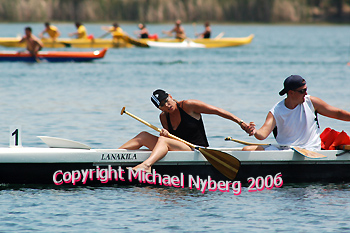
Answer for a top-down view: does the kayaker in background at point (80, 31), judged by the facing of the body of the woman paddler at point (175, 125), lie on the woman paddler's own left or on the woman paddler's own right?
on the woman paddler's own right

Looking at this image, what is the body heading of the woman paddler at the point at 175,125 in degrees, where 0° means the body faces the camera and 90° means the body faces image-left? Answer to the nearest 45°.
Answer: approximately 45°

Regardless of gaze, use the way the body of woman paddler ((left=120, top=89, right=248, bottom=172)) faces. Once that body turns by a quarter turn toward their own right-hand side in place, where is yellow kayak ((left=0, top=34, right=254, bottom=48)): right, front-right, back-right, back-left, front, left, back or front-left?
front-right

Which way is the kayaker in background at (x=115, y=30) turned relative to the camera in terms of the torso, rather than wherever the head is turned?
to the viewer's left

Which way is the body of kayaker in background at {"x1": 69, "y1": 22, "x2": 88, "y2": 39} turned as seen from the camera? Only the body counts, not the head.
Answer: to the viewer's left

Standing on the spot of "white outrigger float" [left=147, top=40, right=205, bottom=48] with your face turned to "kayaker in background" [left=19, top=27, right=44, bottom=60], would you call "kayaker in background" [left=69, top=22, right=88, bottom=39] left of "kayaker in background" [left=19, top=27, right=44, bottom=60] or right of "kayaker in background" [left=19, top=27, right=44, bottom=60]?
right

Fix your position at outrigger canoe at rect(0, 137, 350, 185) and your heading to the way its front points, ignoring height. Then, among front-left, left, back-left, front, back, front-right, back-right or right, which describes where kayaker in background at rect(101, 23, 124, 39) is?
right

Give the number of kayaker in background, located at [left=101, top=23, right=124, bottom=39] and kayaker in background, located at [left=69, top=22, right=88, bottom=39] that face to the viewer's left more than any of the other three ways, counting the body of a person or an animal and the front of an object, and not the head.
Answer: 2

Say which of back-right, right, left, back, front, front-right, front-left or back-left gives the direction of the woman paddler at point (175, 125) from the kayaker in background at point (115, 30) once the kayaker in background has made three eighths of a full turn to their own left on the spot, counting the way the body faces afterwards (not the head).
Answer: front-right

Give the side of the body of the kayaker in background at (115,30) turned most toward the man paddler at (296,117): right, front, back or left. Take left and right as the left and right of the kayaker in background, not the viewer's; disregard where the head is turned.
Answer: left

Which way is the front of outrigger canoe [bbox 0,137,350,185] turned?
to the viewer's left
